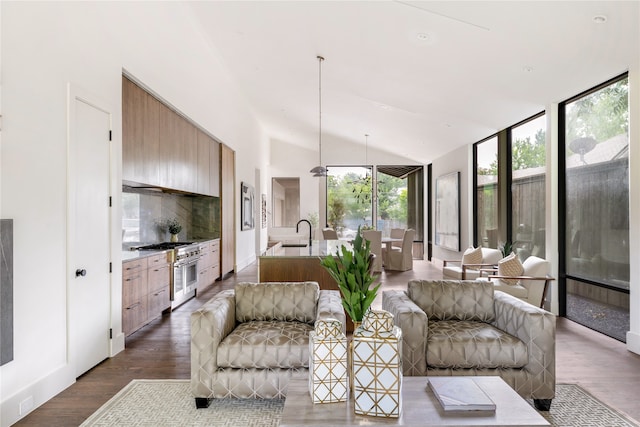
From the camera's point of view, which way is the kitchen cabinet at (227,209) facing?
to the viewer's right

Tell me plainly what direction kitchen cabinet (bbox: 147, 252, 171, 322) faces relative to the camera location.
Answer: facing the viewer and to the right of the viewer

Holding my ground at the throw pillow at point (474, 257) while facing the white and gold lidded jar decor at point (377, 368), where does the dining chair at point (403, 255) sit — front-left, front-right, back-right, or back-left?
back-right

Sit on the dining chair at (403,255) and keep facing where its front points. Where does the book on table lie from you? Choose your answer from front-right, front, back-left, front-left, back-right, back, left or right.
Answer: left

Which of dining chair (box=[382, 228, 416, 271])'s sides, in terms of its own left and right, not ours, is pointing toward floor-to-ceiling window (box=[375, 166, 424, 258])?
right

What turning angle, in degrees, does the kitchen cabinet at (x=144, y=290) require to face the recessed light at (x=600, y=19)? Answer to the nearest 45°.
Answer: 0° — it already faces it

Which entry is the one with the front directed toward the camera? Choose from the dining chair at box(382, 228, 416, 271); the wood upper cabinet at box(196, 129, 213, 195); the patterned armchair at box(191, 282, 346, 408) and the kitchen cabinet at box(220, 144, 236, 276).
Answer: the patterned armchair

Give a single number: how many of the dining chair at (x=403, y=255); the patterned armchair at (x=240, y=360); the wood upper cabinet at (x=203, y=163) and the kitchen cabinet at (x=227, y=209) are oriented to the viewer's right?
2

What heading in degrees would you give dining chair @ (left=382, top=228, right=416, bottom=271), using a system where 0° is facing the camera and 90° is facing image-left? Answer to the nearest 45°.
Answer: approximately 90°

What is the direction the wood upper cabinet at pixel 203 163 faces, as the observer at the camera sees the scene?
facing to the right of the viewer

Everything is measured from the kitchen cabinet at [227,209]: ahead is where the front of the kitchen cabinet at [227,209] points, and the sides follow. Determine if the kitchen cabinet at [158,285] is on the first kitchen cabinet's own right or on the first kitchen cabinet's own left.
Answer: on the first kitchen cabinet's own right

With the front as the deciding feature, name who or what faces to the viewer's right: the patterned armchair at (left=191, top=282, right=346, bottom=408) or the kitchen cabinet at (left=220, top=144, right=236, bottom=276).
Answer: the kitchen cabinet

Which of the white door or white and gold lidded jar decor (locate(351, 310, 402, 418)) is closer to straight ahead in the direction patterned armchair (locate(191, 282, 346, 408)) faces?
the white and gold lidded jar decor

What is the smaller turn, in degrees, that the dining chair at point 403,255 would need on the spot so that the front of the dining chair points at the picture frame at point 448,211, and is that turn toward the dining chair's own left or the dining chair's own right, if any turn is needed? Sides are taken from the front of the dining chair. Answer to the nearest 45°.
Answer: approximately 135° to the dining chair's own right

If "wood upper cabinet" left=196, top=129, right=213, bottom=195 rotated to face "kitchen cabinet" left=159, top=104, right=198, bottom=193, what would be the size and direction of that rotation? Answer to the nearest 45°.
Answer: approximately 90° to its right

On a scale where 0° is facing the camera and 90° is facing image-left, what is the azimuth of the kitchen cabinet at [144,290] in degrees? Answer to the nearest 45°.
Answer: approximately 315°

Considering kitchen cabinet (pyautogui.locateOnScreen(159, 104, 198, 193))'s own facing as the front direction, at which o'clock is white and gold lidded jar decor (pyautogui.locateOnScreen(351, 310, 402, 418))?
The white and gold lidded jar decor is roughly at 1 o'clock from the kitchen cabinet.

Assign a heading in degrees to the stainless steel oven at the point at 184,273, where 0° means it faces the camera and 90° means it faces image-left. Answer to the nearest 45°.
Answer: approximately 315°

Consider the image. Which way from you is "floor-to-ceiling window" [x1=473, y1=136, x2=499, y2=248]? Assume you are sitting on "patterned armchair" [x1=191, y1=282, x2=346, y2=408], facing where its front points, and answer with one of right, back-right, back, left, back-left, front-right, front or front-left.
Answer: back-left
